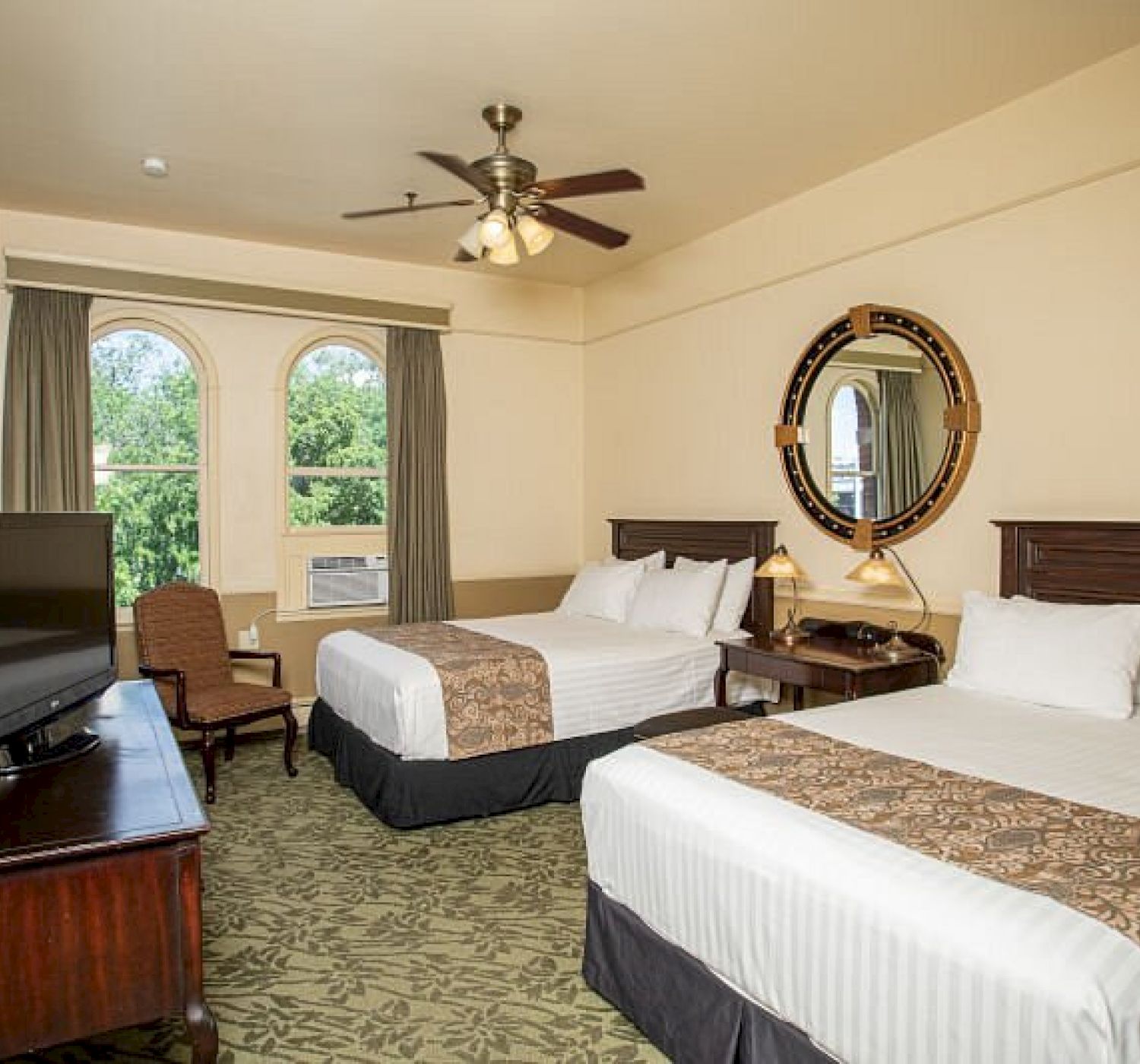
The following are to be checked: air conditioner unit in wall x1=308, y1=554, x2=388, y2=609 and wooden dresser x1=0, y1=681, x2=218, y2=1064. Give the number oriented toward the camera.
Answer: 1

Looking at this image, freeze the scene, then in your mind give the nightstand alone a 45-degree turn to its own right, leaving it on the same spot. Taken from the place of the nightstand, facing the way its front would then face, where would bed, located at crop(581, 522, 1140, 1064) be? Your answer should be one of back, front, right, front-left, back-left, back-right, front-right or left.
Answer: left

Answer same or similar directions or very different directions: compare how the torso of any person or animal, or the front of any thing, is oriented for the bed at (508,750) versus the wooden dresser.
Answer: very different directions

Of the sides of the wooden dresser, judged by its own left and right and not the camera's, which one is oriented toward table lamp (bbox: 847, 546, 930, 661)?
front

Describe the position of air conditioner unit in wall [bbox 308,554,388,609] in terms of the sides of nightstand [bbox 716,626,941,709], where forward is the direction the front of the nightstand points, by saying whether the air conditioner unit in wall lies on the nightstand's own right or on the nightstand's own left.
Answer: on the nightstand's own right

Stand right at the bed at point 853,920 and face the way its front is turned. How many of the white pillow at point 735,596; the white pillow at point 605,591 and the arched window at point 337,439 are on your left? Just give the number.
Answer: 0

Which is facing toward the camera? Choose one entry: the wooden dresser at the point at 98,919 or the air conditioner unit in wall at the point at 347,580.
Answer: the air conditioner unit in wall

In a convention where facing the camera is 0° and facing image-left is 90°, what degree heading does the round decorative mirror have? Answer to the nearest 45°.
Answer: approximately 45°

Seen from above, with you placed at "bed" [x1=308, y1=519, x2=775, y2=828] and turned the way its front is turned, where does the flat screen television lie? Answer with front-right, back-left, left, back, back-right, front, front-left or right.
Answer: front

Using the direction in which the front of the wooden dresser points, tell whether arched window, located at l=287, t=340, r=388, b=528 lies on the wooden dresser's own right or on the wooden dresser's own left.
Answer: on the wooden dresser's own left

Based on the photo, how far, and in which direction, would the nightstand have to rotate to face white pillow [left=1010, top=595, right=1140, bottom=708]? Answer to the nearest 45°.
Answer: approximately 90° to its left

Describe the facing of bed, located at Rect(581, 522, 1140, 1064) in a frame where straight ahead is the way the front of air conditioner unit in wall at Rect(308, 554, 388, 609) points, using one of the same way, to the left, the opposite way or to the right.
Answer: to the right

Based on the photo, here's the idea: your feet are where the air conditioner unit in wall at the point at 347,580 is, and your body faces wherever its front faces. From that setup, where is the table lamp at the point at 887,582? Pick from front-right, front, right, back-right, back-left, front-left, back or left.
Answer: front-left

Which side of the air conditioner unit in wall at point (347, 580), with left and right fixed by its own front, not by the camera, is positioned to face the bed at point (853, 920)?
front

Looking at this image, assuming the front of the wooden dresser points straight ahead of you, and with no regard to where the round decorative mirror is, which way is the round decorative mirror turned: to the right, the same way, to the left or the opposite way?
the opposite way

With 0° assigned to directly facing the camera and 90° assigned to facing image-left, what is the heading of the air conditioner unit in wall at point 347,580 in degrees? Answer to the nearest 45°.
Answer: approximately 0°

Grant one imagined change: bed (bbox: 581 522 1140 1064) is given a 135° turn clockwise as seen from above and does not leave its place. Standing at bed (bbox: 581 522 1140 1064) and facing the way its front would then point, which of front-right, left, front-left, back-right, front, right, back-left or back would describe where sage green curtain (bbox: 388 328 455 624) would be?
front-left

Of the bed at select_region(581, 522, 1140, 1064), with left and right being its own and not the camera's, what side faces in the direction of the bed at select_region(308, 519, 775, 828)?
right

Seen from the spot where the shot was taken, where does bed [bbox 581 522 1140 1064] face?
facing the viewer and to the left of the viewer

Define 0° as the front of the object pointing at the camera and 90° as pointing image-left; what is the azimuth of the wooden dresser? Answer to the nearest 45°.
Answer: approximately 270°

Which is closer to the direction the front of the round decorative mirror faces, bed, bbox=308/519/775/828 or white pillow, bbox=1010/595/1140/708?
the bed
